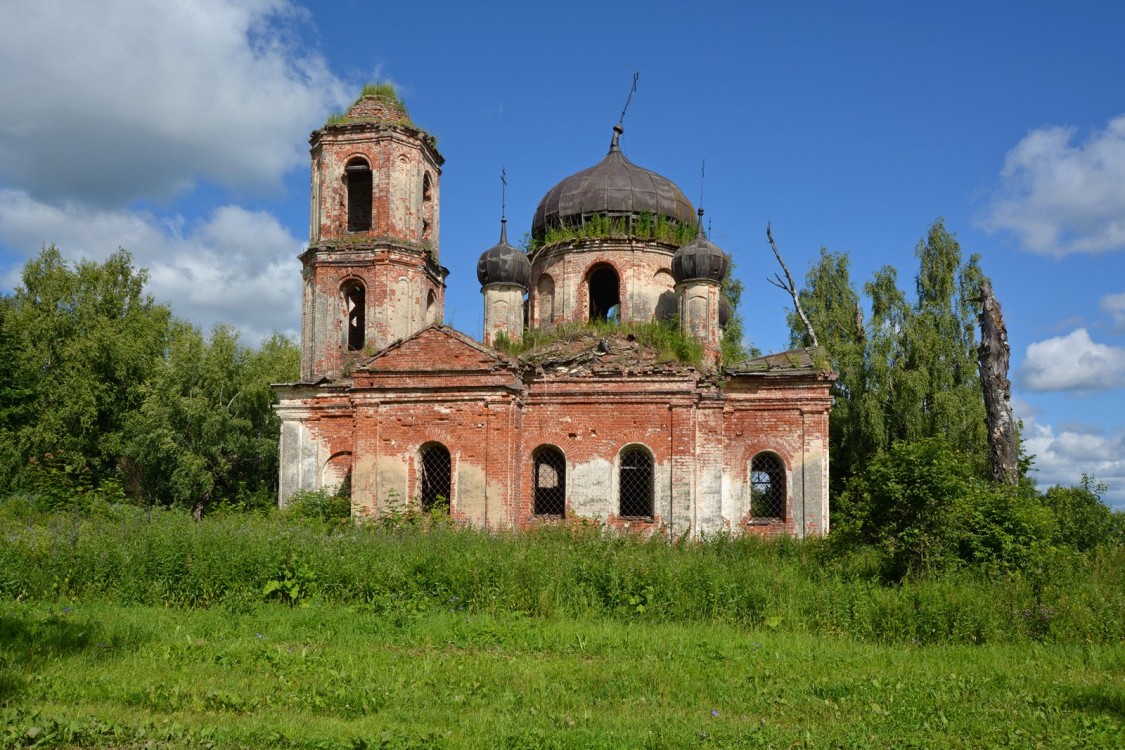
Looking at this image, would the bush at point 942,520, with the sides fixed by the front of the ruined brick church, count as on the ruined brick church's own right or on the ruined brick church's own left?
on the ruined brick church's own left

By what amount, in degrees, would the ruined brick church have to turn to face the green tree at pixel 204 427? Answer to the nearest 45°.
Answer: approximately 45° to its right

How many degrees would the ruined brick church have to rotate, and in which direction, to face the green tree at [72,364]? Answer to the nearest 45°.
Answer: approximately 45° to its right

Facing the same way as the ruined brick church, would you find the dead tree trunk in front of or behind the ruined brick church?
behind
